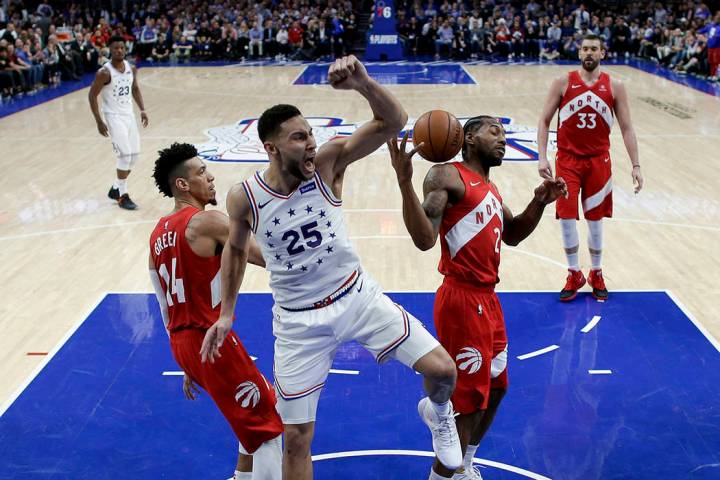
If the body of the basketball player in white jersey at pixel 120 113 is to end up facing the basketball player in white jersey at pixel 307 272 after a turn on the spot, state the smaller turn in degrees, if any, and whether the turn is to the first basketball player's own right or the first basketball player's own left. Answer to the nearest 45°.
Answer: approximately 45° to the first basketball player's own right

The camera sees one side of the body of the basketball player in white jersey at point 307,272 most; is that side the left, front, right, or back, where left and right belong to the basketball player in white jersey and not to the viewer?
front

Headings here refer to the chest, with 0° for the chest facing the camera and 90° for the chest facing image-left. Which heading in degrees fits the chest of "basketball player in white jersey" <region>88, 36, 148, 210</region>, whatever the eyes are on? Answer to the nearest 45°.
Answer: approximately 315°

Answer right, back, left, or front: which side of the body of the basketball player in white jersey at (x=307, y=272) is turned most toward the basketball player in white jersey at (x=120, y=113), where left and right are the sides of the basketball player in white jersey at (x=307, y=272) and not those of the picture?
back

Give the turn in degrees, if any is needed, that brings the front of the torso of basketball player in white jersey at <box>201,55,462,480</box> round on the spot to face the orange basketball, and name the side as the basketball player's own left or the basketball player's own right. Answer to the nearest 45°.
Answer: approximately 135° to the basketball player's own left

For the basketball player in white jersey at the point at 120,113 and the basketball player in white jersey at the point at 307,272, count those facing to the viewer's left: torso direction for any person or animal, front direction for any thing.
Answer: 0

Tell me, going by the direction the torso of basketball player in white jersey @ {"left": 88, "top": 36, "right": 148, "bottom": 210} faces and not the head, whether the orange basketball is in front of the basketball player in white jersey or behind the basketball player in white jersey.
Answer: in front
